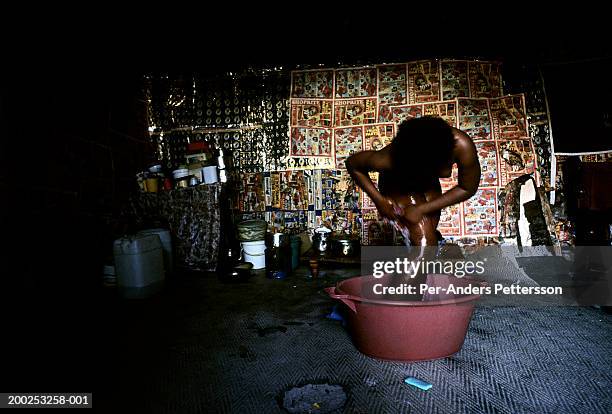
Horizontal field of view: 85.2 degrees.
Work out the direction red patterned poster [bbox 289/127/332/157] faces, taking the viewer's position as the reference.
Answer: facing the viewer

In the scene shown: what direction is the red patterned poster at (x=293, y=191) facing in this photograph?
toward the camera

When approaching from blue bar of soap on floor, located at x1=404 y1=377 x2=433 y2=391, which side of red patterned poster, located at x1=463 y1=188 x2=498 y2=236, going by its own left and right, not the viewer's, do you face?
front

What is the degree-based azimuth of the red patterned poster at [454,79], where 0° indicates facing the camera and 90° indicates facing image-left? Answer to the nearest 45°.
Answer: approximately 0°

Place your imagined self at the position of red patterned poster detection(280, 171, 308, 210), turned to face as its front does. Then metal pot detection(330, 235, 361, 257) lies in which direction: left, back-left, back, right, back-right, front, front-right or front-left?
front-left

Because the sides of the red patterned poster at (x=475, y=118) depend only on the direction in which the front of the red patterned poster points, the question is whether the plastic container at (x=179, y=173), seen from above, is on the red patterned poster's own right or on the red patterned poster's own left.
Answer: on the red patterned poster's own right

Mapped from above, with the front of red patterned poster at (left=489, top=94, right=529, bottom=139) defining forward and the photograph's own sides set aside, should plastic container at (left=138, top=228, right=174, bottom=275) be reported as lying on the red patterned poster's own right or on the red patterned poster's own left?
on the red patterned poster's own right

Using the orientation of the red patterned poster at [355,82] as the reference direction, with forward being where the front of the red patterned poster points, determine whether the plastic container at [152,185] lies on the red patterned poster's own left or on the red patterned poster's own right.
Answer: on the red patterned poster's own right

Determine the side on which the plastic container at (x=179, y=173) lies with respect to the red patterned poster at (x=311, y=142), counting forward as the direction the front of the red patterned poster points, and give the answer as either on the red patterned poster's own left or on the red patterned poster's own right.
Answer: on the red patterned poster's own right

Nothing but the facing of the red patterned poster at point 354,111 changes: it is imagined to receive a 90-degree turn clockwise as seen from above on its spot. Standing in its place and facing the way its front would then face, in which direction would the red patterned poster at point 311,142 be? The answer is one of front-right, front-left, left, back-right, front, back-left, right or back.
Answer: front

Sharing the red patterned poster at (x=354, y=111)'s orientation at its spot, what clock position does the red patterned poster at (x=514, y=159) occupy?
the red patterned poster at (x=514, y=159) is roughly at 9 o'clock from the red patterned poster at (x=354, y=111).

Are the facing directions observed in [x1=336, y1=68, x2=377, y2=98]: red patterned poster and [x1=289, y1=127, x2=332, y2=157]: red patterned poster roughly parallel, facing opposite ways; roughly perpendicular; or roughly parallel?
roughly parallel

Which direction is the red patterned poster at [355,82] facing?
toward the camera

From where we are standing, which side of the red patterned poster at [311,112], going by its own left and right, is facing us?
front

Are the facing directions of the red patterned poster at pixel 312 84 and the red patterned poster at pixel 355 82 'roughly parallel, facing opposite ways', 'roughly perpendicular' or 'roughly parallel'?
roughly parallel

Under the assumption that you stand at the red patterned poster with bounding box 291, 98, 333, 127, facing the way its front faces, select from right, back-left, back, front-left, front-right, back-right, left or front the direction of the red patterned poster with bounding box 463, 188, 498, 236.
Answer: left

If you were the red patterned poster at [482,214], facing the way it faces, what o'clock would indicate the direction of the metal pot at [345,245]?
The metal pot is roughly at 2 o'clock from the red patterned poster.
